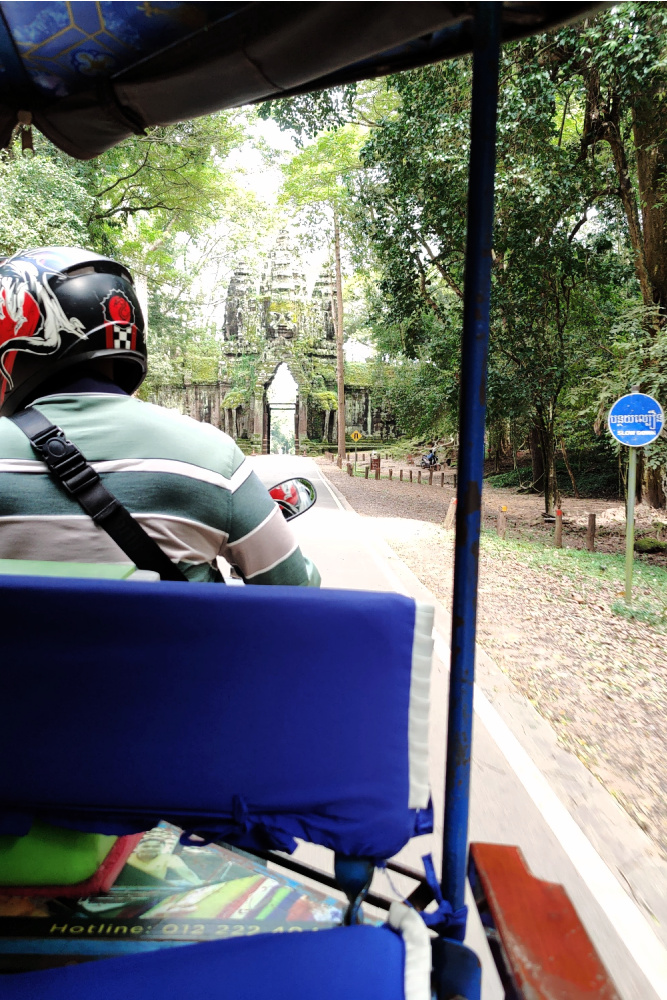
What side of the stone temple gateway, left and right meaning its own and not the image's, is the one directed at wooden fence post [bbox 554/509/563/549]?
front

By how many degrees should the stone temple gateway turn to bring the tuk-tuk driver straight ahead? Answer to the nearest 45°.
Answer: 0° — it already faces them

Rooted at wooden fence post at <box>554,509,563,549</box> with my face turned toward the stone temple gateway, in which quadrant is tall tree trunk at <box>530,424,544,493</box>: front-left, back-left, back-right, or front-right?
front-right

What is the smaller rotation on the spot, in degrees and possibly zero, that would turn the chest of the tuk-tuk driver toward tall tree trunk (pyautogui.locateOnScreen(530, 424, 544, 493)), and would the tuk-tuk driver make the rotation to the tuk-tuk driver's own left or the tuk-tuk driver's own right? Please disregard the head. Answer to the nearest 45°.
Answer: approximately 45° to the tuk-tuk driver's own right

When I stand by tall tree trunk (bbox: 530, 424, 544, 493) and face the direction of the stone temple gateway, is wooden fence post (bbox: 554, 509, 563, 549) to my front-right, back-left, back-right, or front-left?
back-left

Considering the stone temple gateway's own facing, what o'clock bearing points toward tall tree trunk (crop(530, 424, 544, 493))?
The tall tree trunk is roughly at 11 o'clock from the stone temple gateway.

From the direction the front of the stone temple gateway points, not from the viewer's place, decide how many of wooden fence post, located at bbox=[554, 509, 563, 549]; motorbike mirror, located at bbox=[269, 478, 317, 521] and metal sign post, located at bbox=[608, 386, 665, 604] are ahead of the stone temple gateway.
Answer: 3

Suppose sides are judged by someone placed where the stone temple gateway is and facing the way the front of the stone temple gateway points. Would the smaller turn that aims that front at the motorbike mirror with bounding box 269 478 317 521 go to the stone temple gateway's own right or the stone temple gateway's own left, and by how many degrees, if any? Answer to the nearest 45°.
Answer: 0° — it already faces it

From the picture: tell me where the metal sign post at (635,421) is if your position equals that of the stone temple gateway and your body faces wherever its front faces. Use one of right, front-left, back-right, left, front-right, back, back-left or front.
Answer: front

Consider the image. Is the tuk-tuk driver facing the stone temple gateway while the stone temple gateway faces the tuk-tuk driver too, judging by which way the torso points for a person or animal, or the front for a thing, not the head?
yes

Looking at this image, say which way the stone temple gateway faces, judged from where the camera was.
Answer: facing the viewer

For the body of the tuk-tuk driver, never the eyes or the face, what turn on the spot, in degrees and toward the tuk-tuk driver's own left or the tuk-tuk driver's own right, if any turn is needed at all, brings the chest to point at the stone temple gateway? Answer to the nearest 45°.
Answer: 0° — they already face it

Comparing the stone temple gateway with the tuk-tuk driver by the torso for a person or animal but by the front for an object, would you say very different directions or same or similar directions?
very different directions

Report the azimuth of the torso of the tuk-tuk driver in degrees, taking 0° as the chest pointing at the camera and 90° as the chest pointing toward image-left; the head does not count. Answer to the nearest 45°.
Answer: approximately 180°

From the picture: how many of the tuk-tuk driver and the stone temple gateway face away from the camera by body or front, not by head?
1

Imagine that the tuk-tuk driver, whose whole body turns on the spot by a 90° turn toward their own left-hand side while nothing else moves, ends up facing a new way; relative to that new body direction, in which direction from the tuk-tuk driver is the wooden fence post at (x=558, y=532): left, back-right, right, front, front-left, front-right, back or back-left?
back-right
